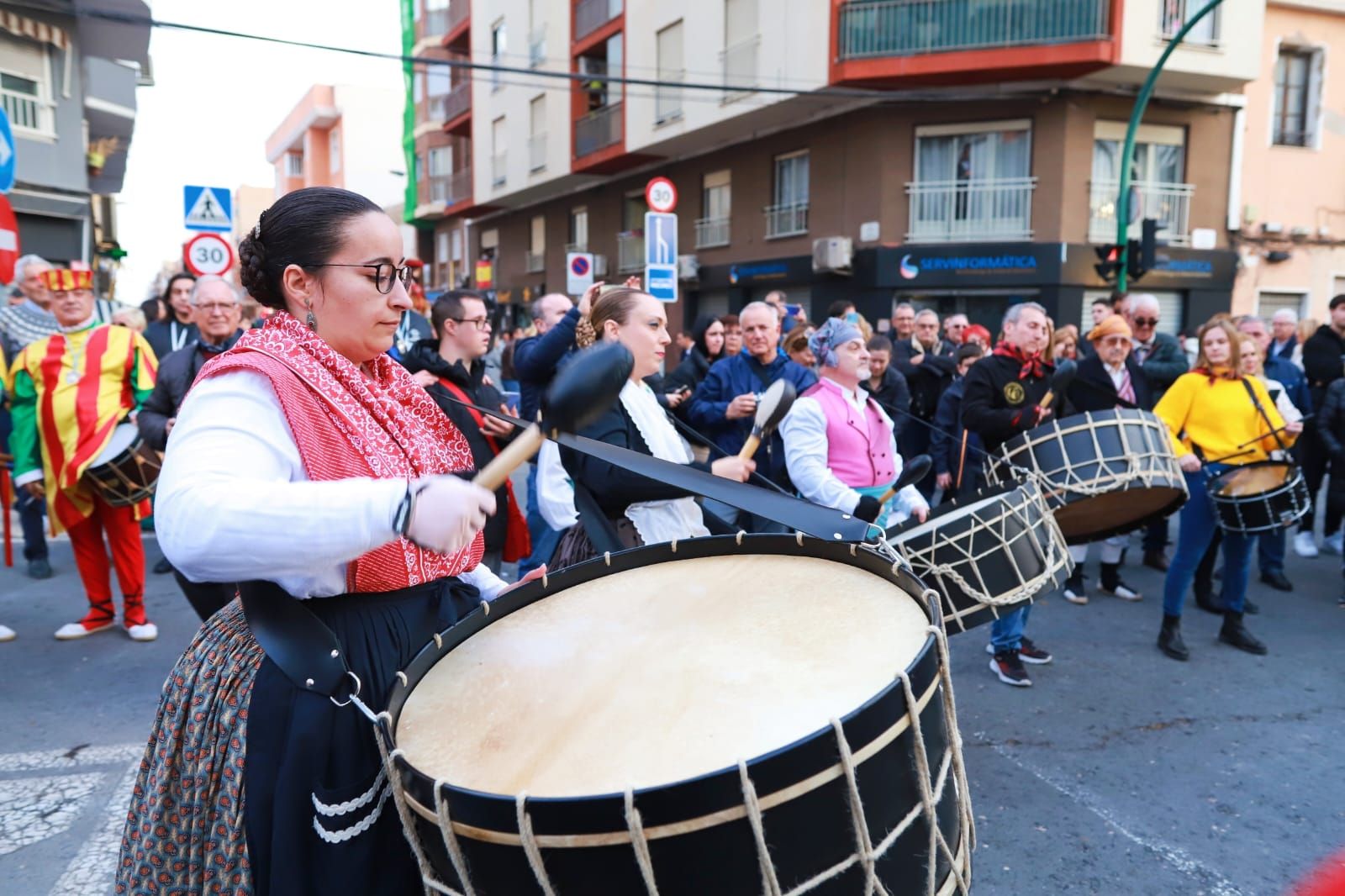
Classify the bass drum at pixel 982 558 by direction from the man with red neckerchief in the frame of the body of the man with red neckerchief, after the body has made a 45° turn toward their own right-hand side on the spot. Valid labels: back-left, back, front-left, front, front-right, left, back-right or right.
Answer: front

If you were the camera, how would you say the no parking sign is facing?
facing the viewer

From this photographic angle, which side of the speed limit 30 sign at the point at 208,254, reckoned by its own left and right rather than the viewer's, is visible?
front

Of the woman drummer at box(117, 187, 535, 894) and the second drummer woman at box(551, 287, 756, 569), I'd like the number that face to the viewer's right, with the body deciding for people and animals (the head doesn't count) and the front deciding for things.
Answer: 2

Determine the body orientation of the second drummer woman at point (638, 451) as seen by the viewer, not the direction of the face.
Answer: to the viewer's right

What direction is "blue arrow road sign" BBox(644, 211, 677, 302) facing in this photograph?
toward the camera

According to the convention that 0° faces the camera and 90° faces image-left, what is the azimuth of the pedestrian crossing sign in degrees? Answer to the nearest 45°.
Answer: approximately 0°

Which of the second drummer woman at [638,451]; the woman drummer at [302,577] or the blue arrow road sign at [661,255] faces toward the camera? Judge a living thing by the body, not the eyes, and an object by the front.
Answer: the blue arrow road sign

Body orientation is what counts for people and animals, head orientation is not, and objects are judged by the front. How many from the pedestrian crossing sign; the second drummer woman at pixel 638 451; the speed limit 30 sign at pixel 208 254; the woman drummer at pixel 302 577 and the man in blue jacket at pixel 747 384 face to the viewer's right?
2

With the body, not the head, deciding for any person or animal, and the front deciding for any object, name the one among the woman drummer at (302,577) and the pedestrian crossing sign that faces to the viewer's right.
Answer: the woman drummer

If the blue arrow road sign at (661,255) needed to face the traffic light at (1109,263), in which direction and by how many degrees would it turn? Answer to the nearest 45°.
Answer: approximately 135° to its left

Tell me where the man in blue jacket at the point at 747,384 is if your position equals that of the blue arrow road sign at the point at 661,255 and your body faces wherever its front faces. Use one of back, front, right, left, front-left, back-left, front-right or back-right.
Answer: front

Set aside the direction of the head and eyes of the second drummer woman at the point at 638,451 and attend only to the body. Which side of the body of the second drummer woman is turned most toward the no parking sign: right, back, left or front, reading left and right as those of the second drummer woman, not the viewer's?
left

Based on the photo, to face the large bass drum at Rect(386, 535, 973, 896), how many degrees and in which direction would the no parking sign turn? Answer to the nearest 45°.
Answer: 0° — it already faces it
